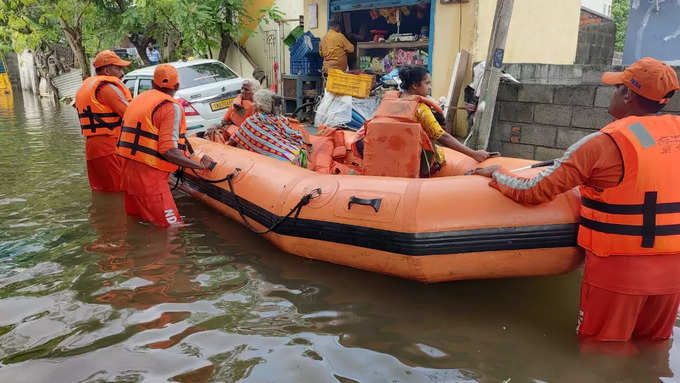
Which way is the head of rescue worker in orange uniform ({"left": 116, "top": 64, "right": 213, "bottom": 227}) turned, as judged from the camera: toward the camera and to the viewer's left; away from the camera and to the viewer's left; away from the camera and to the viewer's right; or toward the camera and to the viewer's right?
away from the camera and to the viewer's right

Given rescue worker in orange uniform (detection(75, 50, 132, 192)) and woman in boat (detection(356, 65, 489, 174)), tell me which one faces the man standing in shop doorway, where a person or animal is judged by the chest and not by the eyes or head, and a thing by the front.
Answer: the rescue worker in orange uniform

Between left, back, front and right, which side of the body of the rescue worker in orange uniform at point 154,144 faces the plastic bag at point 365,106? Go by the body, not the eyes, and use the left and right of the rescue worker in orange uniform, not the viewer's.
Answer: front

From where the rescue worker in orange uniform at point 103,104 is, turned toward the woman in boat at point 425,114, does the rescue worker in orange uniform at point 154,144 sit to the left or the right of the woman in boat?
right

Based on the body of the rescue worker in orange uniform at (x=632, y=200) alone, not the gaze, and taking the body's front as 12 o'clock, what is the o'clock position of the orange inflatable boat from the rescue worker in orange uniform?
The orange inflatable boat is roughly at 11 o'clock from the rescue worker in orange uniform.
